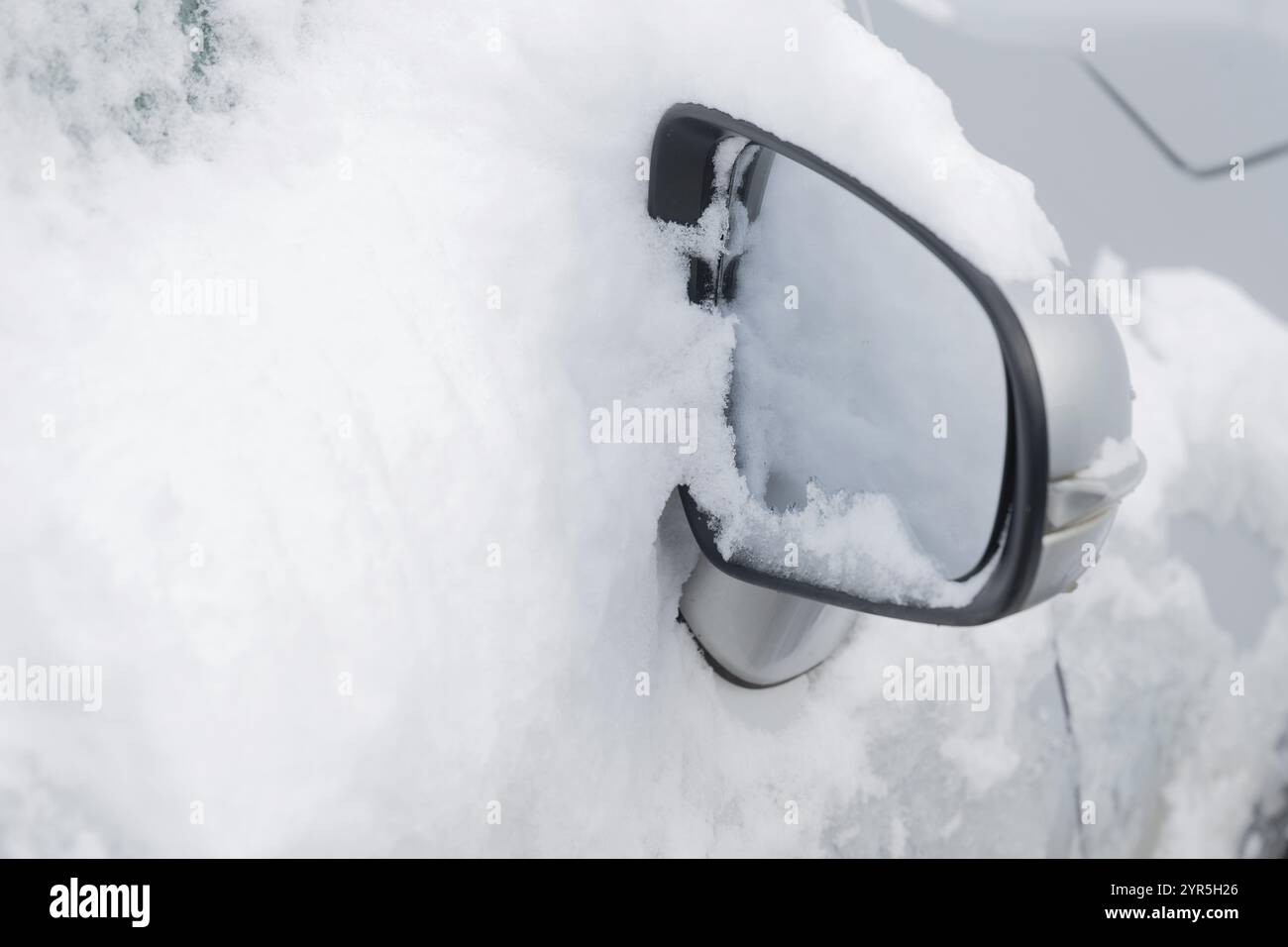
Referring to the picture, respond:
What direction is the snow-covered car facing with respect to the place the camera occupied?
facing away from the viewer and to the right of the viewer
